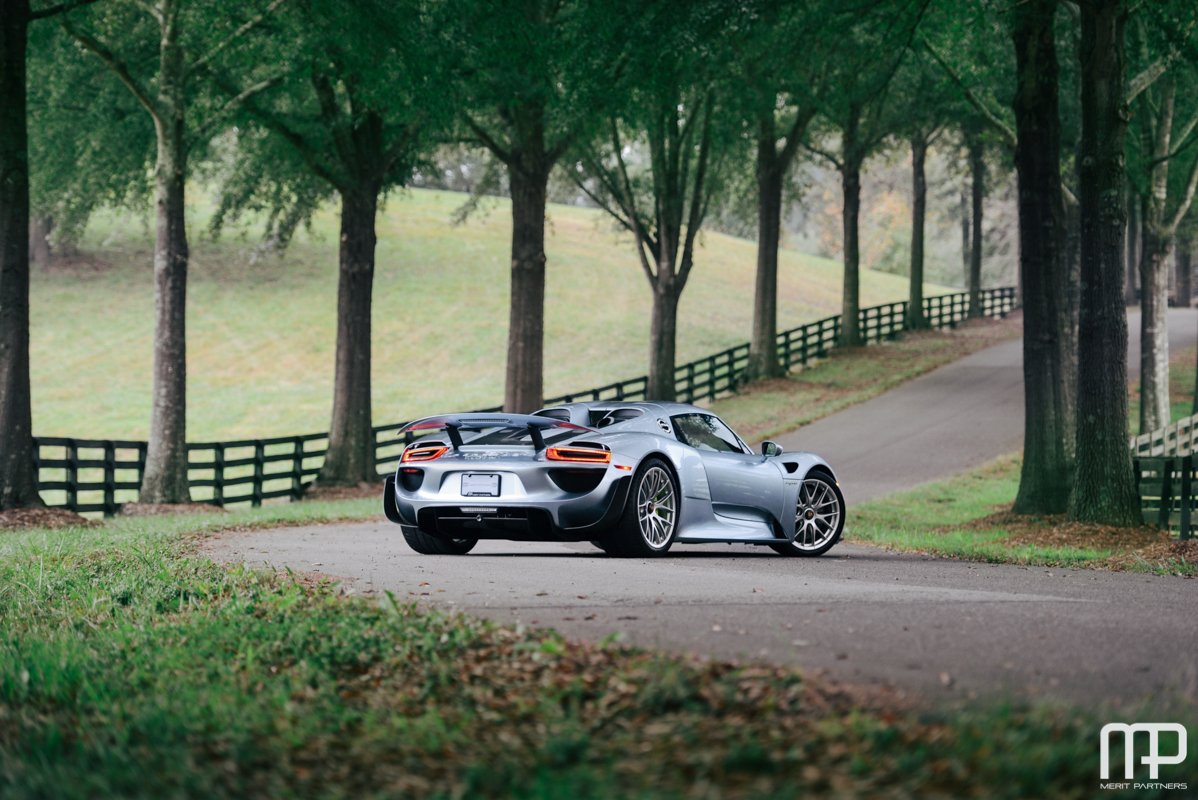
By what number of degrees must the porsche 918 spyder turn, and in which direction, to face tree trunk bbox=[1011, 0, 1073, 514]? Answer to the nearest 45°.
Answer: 0° — it already faces it

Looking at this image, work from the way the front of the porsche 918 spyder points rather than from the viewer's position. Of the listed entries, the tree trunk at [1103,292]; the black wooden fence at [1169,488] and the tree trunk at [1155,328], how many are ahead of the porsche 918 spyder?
3

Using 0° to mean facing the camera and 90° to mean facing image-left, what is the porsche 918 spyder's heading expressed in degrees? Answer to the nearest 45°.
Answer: approximately 225°

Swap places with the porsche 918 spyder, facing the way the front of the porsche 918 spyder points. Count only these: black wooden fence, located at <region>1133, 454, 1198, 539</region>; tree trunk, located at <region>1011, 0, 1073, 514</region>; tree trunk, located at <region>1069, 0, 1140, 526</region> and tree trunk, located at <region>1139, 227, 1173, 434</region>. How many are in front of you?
4

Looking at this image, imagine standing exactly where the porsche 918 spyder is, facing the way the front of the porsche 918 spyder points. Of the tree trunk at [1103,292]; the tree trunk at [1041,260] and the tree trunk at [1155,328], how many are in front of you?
3

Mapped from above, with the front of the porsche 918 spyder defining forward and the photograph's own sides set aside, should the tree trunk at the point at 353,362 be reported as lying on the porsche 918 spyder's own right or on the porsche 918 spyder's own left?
on the porsche 918 spyder's own left

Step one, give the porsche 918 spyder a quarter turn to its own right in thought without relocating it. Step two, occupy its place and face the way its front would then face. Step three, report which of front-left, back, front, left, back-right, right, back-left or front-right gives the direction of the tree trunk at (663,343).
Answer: back-left

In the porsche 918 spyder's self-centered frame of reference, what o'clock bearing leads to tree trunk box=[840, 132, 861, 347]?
The tree trunk is roughly at 11 o'clock from the porsche 918 spyder.

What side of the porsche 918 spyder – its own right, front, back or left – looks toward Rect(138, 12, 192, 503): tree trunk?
left

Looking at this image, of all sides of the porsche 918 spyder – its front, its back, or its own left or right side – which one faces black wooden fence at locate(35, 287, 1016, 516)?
left

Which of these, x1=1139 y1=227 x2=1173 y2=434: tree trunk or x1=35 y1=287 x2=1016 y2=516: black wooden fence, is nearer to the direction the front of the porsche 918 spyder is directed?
the tree trunk

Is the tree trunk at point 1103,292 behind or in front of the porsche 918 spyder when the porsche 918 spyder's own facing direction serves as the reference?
in front
